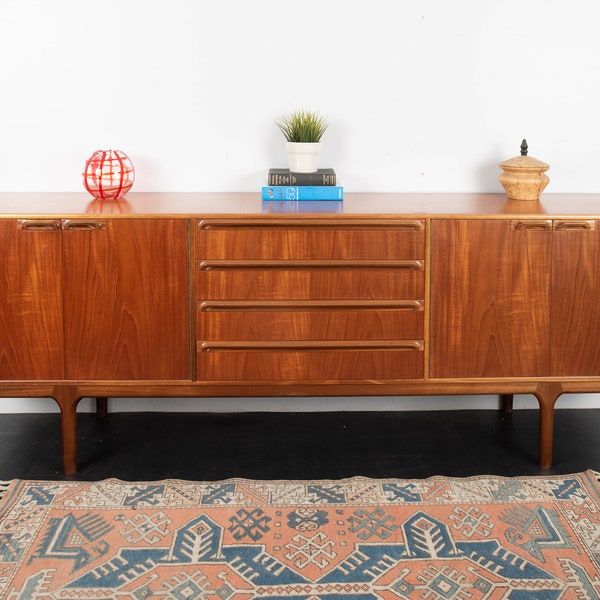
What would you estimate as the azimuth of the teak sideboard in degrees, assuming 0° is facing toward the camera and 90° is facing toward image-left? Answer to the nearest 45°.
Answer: approximately 0°
